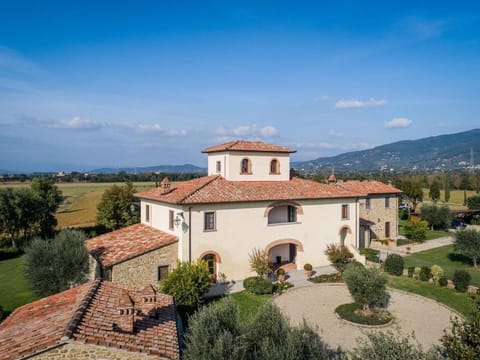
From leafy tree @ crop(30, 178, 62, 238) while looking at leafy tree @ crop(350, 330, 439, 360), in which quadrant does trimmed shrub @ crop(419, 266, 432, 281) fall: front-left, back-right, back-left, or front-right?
front-left

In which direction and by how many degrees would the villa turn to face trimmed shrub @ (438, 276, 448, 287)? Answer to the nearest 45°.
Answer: approximately 45° to its left

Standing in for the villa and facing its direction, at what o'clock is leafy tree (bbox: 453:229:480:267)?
The leafy tree is roughly at 10 o'clock from the villa.

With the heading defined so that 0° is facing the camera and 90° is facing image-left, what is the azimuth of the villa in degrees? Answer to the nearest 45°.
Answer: approximately 315°

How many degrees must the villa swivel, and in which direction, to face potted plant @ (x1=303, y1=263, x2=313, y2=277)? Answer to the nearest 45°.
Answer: approximately 45° to its left

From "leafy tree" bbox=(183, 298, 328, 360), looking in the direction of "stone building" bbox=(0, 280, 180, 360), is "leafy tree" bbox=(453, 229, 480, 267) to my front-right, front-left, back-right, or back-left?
back-right

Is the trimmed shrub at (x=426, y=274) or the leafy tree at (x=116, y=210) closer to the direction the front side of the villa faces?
the trimmed shrub

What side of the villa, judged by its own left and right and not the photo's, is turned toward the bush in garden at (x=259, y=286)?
front

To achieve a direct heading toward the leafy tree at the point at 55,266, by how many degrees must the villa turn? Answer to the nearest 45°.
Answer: approximately 90° to its right

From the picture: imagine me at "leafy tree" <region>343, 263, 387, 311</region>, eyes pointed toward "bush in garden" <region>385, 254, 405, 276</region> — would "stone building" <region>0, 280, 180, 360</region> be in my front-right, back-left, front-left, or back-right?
back-left

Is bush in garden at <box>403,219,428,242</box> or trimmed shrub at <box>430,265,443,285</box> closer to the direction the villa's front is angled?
the trimmed shrub

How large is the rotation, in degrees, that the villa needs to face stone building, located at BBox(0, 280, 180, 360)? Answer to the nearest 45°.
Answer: approximately 45° to its right

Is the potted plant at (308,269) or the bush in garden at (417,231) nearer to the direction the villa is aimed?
the potted plant

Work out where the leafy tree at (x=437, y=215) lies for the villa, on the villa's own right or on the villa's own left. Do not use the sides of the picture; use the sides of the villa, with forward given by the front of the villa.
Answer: on the villa's own left

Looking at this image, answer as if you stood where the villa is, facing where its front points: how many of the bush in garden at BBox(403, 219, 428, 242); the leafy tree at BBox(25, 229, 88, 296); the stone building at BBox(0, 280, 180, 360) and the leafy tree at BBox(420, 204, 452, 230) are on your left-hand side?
2
